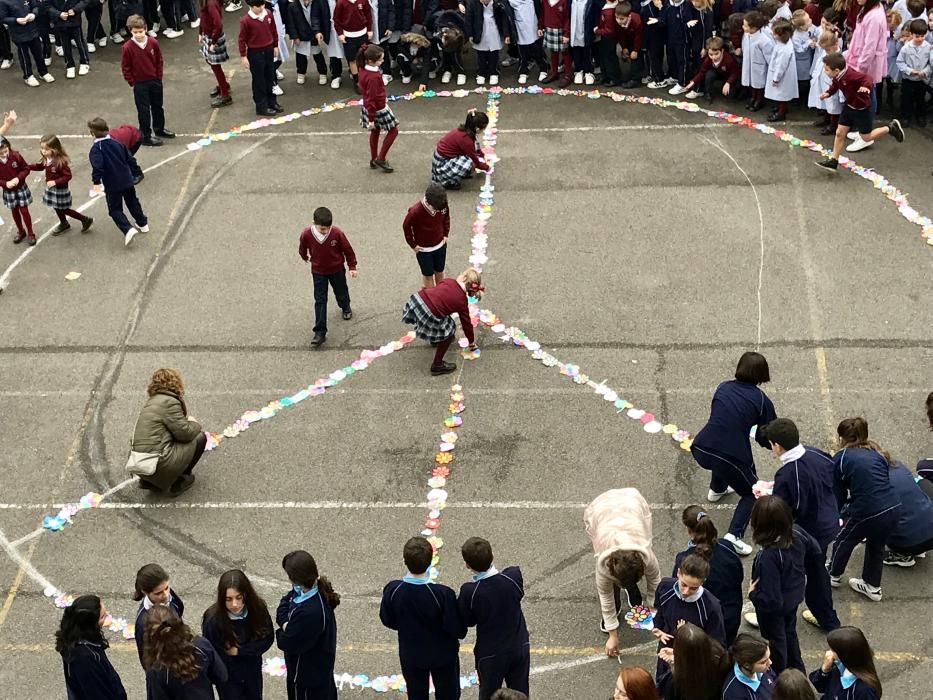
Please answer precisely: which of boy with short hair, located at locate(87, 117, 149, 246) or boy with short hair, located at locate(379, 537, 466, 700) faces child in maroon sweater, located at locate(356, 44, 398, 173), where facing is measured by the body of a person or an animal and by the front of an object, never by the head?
boy with short hair, located at locate(379, 537, 466, 700)

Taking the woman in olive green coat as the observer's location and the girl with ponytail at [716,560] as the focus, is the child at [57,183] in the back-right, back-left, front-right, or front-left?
back-left

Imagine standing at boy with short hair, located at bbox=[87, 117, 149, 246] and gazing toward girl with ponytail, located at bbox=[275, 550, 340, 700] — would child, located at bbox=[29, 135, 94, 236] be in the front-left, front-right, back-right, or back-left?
back-right

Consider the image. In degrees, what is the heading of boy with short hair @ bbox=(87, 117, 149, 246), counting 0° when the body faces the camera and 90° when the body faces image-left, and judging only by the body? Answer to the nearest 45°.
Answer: approximately 135°

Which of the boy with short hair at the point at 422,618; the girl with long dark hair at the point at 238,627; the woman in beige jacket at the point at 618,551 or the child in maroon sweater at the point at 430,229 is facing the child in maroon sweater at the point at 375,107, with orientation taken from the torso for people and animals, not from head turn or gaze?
the boy with short hair

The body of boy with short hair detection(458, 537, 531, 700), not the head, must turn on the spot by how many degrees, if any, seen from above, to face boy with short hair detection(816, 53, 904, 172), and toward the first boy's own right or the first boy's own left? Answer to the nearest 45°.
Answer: approximately 45° to the first boy's own right

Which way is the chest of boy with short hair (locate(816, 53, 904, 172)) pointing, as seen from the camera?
to the viewer's left

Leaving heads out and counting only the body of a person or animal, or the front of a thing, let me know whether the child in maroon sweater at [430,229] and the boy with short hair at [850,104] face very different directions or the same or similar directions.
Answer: very different directions

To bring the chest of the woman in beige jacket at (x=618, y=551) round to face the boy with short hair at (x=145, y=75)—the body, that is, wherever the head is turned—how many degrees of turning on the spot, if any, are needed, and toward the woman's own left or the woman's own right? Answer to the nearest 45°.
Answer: approximately 135° to the woman's own right

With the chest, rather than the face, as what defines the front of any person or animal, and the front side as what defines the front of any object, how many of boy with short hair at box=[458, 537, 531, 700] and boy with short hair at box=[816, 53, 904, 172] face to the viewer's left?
1

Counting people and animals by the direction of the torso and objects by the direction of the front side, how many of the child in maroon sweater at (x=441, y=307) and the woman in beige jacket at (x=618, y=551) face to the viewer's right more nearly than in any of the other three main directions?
1

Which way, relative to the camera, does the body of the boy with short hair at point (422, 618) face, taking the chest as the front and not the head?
away from the camera

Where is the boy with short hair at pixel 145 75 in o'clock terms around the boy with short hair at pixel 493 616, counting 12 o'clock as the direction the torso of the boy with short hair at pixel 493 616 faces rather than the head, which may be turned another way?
the boy with short hair at pixel 145 75 is roughly at 11 o'clock from the boy with short hair at pixel 493 616.
